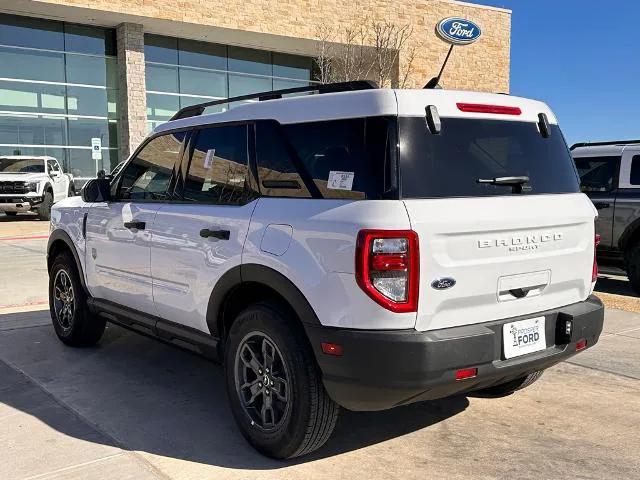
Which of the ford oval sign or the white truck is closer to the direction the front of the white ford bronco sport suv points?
the white truck

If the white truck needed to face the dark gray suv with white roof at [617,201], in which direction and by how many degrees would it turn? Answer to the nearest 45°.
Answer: approximately 90° to its left

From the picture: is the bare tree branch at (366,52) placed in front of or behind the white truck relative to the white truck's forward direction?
behind

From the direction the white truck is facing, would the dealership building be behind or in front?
behind

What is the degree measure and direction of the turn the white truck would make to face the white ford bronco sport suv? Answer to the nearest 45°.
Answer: approximately 45° to its left

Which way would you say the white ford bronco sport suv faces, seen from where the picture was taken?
facing away from the viewer and to the left of the viewer

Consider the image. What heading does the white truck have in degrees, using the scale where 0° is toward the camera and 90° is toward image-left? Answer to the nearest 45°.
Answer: approximately 45°

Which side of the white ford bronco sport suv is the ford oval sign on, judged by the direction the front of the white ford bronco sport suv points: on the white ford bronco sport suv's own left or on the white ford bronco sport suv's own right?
on the white ford bronco sport suv's own right
